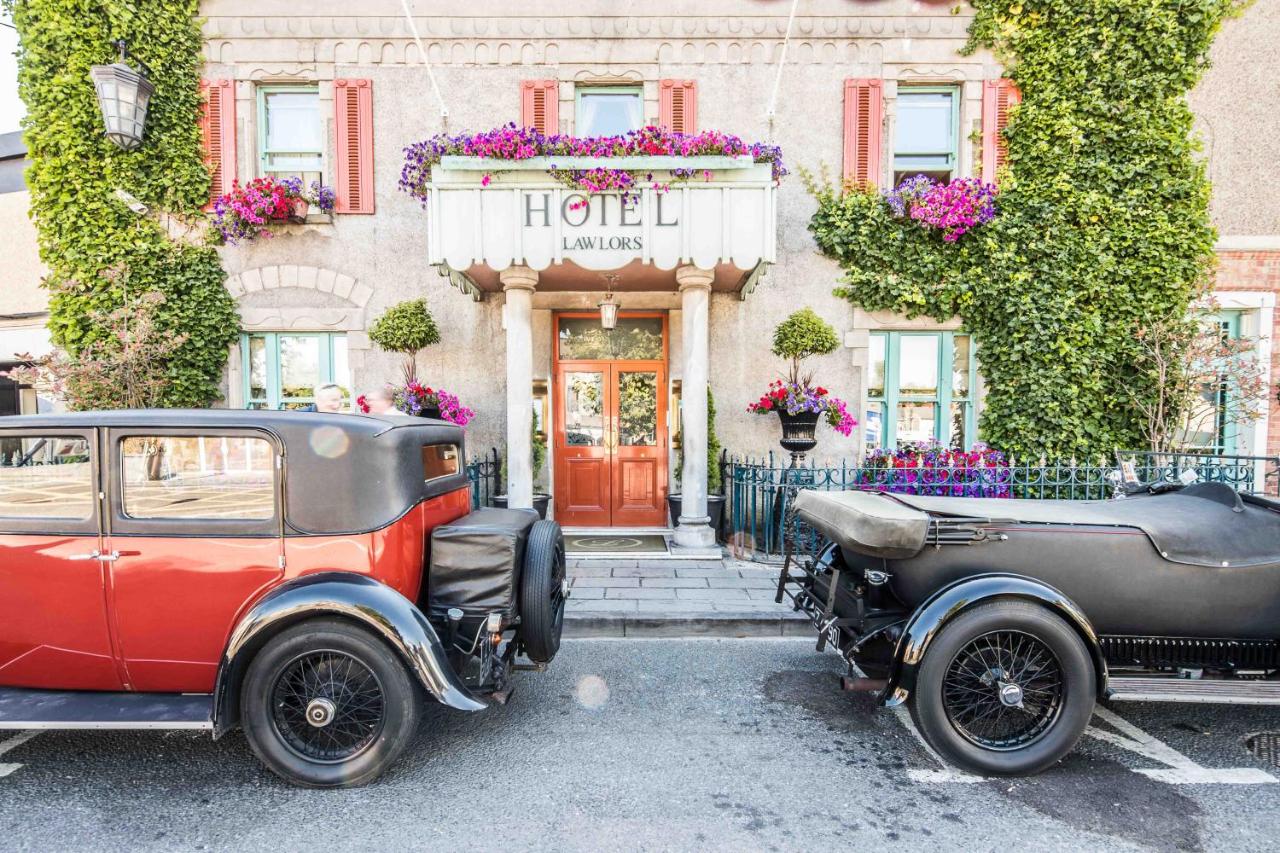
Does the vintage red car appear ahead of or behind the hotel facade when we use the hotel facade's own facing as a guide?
ahead

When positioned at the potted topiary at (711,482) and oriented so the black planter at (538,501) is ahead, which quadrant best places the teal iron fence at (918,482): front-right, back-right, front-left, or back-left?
back-left

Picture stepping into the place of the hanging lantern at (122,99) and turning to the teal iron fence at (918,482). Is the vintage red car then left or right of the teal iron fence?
right

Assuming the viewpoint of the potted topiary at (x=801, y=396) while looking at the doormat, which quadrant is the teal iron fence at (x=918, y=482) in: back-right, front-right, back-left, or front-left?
back-left

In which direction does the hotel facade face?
toward the camera

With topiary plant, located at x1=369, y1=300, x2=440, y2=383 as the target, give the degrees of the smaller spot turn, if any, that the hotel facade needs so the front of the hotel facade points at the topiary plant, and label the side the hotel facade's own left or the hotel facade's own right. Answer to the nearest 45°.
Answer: approximately 90° to the hotel facade's own right
